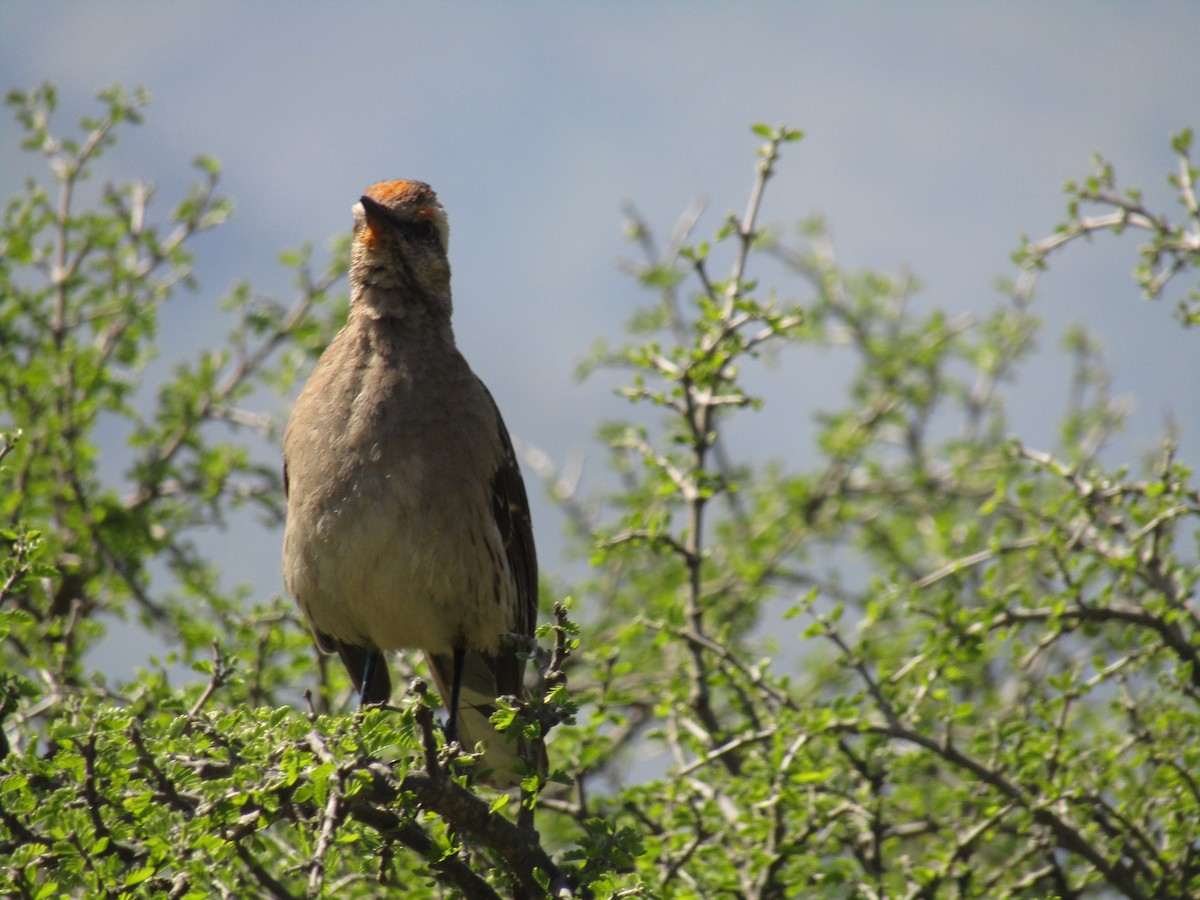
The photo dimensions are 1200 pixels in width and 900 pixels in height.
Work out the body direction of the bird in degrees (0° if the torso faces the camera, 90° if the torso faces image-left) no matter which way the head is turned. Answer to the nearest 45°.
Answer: approximately 0°
